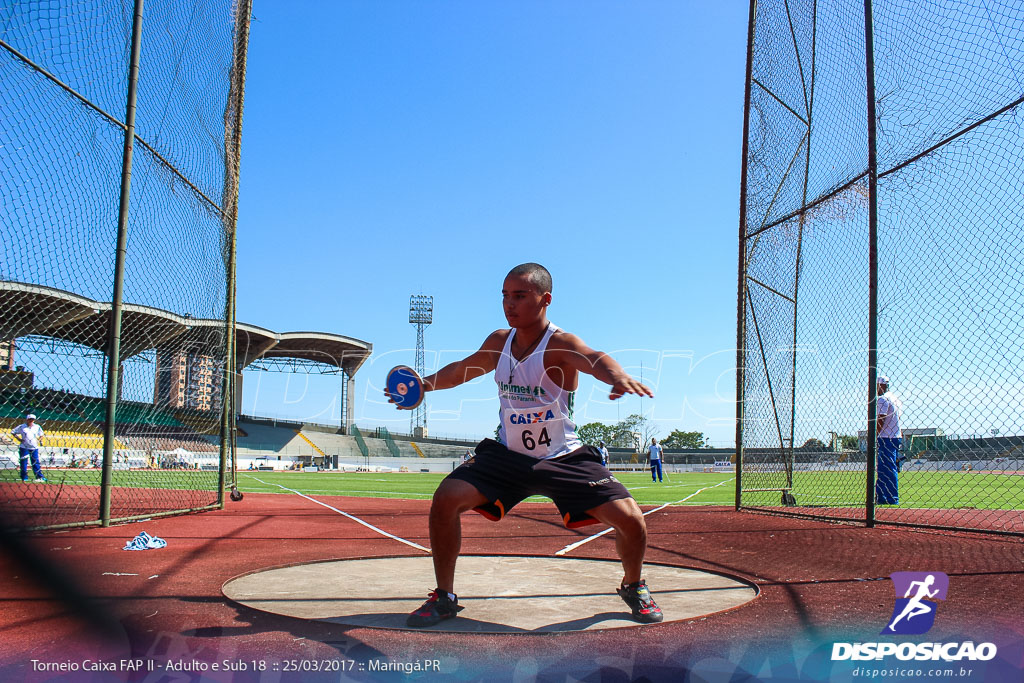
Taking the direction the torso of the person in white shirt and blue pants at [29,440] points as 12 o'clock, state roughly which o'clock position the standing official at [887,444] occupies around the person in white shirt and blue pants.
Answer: The standing official is roughly at 11 o'clock from the person in white shirt and blue pants.

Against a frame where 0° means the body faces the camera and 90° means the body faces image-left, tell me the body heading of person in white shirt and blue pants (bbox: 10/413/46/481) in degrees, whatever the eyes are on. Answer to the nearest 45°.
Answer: approximately 0°

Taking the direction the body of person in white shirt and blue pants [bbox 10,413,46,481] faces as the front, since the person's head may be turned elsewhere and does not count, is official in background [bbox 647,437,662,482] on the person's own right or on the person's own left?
on the person's own left

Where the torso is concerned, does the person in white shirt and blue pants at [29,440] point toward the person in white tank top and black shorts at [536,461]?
yes

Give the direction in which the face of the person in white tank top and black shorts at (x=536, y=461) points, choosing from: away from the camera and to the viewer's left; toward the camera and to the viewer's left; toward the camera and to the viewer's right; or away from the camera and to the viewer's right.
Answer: toward the camera and to the viewer's left

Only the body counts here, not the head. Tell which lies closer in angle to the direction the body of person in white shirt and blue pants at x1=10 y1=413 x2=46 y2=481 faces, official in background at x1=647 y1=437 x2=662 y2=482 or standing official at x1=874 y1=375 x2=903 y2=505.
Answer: the standing official
